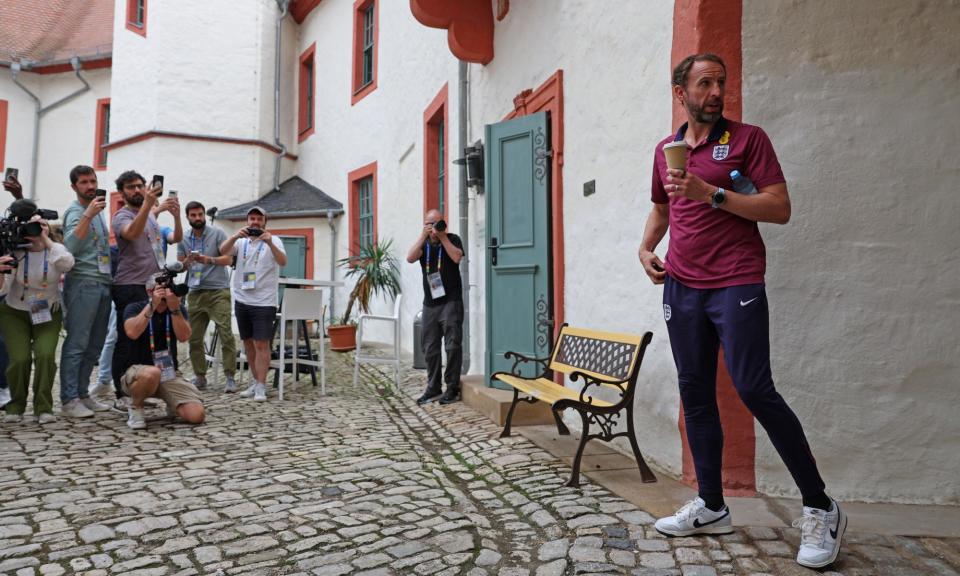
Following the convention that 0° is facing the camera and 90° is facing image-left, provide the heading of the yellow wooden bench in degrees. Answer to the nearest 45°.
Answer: approximately 45°

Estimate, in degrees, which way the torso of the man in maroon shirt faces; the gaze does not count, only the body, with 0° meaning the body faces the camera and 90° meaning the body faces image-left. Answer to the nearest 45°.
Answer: approximately 45°

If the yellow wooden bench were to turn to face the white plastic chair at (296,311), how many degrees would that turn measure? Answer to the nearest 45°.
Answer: approximately 90° to its right

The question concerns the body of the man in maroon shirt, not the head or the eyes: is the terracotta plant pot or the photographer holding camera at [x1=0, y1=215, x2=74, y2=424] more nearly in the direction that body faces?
the photographer holding camera

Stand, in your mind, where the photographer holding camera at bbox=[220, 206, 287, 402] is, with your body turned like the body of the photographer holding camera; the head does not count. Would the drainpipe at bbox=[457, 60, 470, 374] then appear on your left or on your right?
on your left

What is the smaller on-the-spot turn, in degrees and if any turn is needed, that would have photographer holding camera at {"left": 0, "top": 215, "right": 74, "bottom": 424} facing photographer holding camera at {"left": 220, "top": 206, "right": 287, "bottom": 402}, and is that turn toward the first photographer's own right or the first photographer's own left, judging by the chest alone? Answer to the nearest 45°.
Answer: approximately 90° to the first photographer's own left

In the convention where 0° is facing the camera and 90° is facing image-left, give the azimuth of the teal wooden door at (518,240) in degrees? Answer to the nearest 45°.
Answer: approximately 45°

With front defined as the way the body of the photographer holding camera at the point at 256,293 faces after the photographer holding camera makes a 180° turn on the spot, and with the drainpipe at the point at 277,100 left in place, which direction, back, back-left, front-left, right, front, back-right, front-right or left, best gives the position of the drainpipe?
front

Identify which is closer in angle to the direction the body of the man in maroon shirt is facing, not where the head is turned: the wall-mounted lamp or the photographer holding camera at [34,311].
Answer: the photographer holding camera

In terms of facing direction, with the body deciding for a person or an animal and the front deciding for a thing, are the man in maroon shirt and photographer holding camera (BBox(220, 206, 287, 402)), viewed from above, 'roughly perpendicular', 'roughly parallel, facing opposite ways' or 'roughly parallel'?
roughly perpendicular

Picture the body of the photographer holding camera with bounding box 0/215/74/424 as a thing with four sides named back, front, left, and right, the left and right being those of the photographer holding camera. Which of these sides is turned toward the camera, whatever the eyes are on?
front

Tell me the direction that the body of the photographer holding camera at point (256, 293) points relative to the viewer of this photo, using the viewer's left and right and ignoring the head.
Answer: facing the viewer

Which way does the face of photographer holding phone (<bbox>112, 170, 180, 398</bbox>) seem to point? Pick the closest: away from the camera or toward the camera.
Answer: toward the camera

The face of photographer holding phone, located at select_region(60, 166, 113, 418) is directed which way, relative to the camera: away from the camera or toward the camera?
toward the camera
